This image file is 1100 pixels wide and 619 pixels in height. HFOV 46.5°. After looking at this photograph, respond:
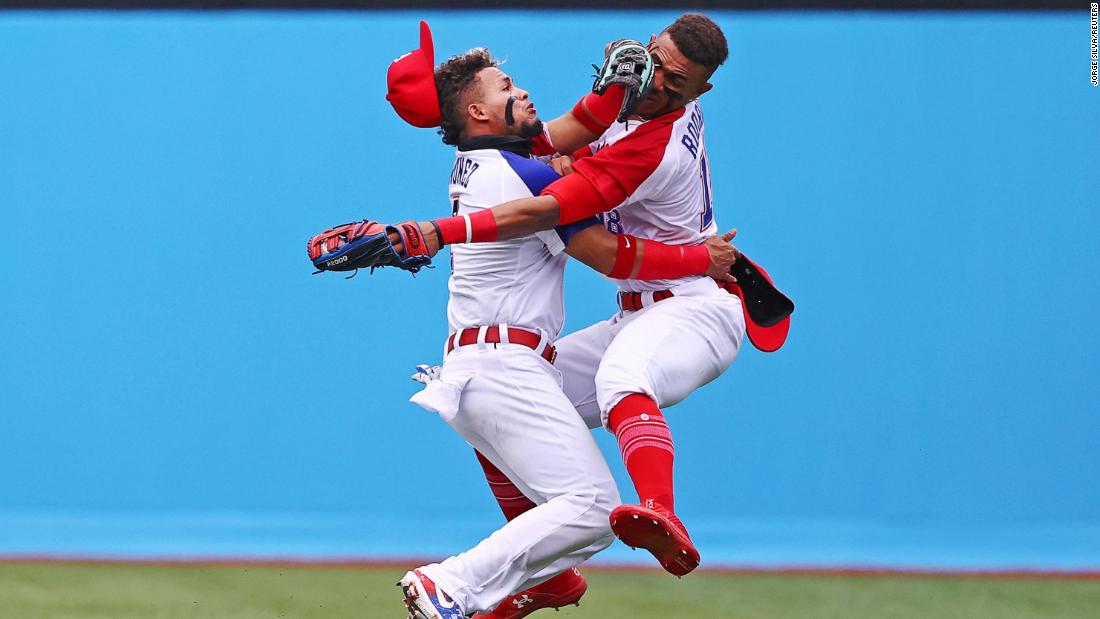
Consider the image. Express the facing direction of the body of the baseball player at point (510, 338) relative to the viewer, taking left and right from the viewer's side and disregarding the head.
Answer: facing to the right of the viewer

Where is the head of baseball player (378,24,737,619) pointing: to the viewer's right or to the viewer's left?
to the viewer's right

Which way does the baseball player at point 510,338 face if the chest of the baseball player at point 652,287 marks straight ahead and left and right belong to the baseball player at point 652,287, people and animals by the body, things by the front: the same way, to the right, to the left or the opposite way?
the opposite way

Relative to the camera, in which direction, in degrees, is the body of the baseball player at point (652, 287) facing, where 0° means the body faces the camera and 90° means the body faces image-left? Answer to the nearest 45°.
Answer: approximately 90°
